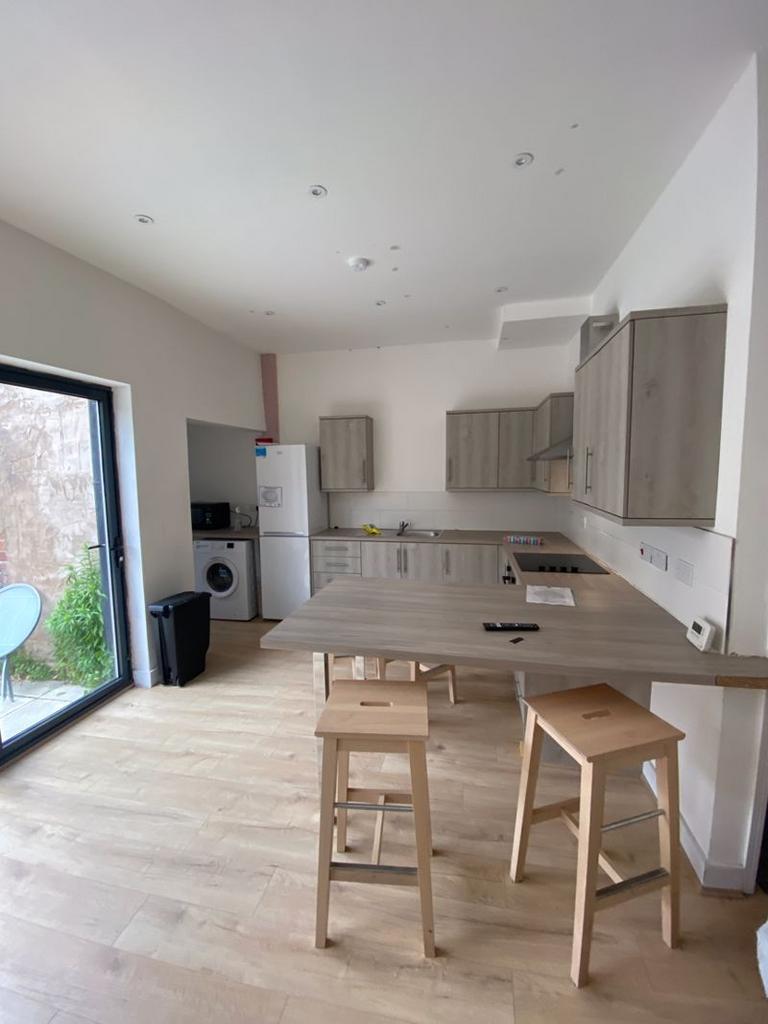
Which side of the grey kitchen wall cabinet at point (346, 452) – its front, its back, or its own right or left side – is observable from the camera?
front

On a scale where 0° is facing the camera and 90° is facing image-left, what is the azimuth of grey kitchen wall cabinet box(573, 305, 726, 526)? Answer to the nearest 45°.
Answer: approximately 90°

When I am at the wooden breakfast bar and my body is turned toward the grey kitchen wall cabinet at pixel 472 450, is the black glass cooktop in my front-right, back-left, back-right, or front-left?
front-right

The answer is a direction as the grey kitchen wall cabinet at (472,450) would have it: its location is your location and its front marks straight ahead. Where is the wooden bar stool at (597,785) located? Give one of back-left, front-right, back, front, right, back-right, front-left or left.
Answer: front

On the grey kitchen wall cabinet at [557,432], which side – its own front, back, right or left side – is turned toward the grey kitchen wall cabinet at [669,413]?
left

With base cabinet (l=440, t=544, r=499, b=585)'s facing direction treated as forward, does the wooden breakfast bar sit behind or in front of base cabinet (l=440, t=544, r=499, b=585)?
in front

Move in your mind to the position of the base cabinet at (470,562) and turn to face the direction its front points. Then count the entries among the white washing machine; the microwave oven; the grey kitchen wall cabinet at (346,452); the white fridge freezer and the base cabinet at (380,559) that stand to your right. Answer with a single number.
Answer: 5

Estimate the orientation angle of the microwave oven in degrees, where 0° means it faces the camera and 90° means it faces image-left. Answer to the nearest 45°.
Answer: approximately 0°

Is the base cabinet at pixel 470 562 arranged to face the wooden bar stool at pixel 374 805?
yes

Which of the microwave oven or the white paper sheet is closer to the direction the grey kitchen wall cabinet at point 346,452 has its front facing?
the white paper sheet

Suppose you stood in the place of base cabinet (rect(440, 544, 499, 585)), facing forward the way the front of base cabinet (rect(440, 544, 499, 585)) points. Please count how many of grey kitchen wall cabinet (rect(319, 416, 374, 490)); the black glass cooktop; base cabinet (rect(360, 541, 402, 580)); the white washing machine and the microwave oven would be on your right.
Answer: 4

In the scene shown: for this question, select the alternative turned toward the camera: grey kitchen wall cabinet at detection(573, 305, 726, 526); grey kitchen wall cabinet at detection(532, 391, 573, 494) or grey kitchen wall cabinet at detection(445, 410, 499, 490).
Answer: grey kitchen wall cabinet at detection(445, 410, 499, 490)

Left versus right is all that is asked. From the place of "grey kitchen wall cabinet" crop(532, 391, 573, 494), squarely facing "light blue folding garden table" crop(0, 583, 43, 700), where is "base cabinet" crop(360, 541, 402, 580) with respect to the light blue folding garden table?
right

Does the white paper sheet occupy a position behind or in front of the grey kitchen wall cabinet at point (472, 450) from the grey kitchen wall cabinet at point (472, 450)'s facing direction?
in front

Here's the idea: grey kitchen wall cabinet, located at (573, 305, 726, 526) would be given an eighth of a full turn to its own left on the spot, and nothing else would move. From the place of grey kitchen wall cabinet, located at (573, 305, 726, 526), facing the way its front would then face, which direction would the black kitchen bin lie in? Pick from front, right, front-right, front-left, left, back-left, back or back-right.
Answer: front-right

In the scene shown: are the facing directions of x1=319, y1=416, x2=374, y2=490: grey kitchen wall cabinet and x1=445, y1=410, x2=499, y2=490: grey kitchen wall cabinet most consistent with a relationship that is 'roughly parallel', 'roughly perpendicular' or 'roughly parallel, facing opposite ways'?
roughly parallel

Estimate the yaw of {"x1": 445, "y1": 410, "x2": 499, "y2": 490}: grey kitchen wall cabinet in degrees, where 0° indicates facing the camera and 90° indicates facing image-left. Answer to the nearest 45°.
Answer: approximately 0°

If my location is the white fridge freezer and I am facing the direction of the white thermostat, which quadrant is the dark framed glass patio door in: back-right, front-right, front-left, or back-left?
front-right

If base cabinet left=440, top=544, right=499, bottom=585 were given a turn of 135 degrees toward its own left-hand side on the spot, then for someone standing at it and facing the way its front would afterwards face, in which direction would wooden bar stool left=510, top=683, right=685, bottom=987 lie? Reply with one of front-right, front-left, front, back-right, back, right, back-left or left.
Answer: back-right
